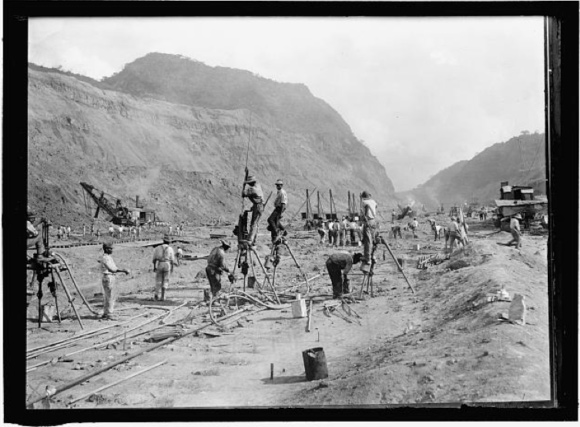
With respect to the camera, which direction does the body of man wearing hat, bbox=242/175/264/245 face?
to the viewer's left

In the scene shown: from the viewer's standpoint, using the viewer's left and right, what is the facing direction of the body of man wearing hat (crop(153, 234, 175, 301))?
facing away from the viewer

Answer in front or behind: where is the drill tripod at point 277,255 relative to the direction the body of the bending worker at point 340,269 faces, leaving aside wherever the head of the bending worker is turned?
behind

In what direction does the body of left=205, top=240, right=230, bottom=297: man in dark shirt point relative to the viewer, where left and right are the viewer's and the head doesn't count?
facing to the right of the viewer

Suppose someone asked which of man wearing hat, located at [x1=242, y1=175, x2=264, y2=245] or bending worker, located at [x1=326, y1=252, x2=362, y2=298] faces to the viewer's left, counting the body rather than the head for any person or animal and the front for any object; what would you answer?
the man wearing hat

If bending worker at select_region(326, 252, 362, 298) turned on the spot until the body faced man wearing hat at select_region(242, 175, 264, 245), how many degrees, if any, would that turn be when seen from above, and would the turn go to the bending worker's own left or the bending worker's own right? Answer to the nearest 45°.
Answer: approximately 180°
